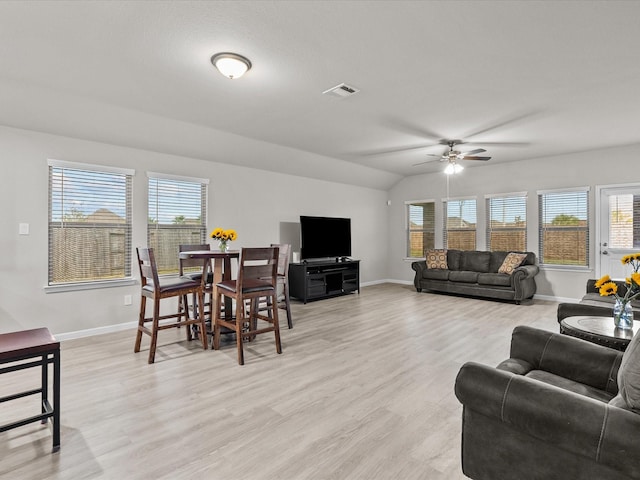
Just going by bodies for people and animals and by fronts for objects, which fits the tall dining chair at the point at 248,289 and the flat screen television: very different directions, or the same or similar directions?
very different directions

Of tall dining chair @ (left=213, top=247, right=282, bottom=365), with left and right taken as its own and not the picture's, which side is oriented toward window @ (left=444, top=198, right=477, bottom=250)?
right

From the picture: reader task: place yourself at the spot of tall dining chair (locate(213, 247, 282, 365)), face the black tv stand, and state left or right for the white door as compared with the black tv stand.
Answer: right

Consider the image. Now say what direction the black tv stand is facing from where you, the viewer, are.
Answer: facing the viewer and to the right of the viewer

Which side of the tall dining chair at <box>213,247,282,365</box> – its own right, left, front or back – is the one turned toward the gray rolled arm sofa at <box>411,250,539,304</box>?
right

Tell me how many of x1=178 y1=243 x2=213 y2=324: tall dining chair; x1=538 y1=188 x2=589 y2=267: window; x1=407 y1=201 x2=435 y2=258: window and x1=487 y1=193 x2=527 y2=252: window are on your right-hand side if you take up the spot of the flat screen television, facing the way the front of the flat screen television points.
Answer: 1

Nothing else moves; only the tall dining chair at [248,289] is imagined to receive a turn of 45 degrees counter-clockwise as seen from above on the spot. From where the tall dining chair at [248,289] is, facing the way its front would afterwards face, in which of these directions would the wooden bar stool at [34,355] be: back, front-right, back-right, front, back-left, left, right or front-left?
front-left

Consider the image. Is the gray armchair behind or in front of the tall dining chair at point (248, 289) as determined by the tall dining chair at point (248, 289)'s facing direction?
behind

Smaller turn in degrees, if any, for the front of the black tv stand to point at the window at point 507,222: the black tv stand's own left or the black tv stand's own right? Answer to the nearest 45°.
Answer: approximately 45° to the black tv stand's own left

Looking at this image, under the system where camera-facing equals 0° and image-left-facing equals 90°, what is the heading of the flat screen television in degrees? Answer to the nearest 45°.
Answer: approximately 315°

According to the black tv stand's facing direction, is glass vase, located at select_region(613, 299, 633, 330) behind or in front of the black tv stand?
in front

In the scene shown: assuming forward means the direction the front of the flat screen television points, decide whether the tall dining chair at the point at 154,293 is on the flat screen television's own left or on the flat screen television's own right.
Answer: on the flat screen television's own right

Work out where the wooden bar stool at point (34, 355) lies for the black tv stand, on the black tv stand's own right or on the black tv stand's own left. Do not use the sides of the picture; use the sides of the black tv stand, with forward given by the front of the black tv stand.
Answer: on the black tv stand's own right
